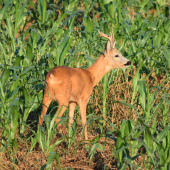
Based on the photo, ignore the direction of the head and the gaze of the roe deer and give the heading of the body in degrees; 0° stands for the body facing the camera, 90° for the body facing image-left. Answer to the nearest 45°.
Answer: approximately 225°
